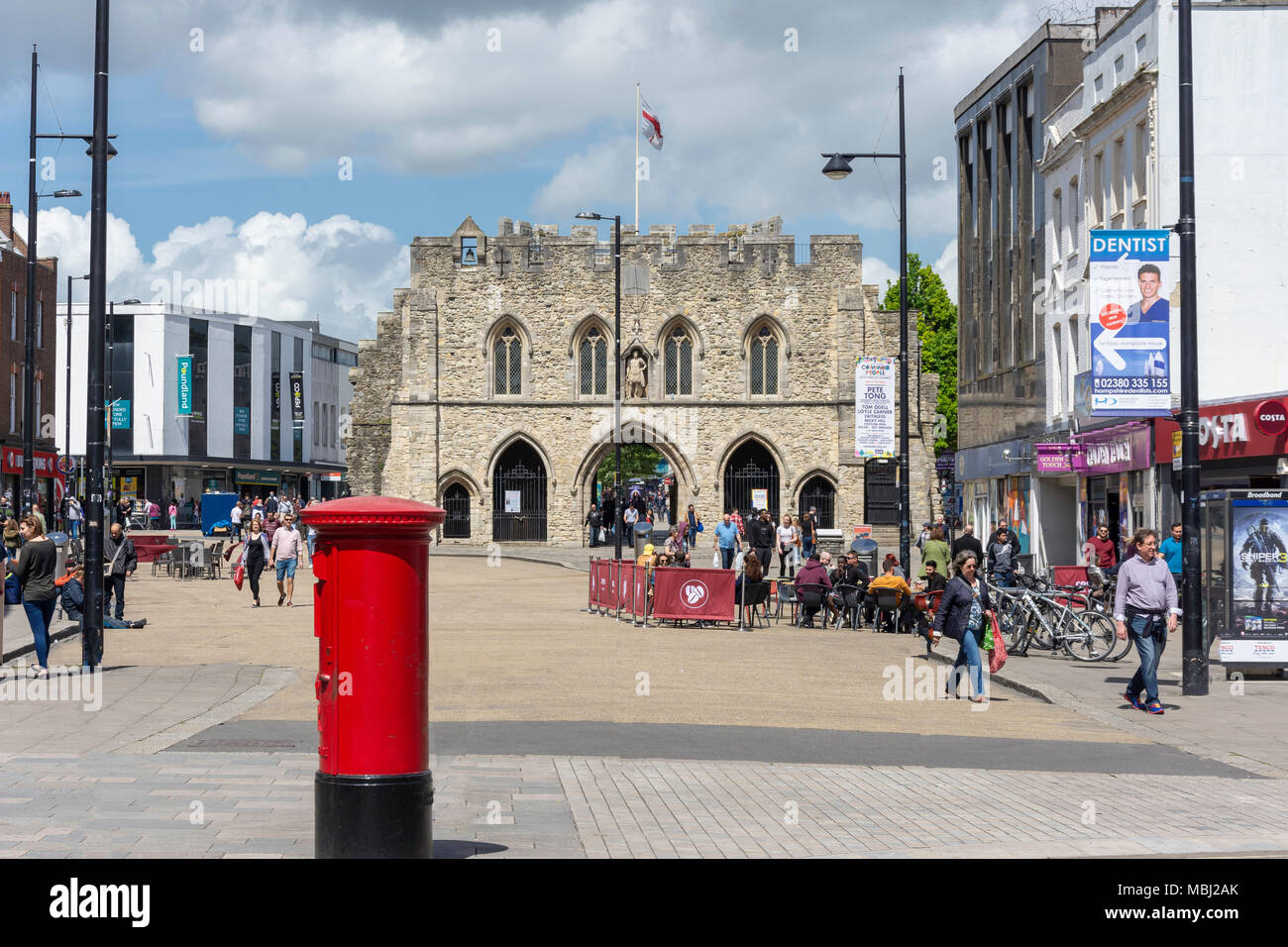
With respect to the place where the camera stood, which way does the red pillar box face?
facing to the left of the viewer

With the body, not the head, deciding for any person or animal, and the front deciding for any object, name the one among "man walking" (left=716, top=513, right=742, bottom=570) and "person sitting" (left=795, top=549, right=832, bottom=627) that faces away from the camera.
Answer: the person sitting

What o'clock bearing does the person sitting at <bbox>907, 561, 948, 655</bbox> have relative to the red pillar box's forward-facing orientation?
The person sitting is roughly at 4 o'clock from the red pillar box.

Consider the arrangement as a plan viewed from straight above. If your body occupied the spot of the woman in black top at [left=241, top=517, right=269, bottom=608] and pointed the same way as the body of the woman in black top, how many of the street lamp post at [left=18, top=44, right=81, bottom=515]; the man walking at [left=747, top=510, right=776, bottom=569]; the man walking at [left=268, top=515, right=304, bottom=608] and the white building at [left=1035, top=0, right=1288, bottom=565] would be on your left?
3

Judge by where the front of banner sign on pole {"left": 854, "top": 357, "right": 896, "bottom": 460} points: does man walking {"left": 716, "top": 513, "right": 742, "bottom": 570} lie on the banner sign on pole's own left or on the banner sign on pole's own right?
on the banner sign on pole's own right

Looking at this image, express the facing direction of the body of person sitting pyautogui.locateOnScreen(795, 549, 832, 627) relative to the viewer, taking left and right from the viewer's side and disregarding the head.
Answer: facing away from the viewer

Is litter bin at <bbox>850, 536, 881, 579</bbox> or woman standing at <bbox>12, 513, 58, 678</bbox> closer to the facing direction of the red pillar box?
the woman standing

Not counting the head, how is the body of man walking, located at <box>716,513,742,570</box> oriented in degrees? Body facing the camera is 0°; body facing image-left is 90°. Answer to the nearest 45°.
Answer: approximately 0°
